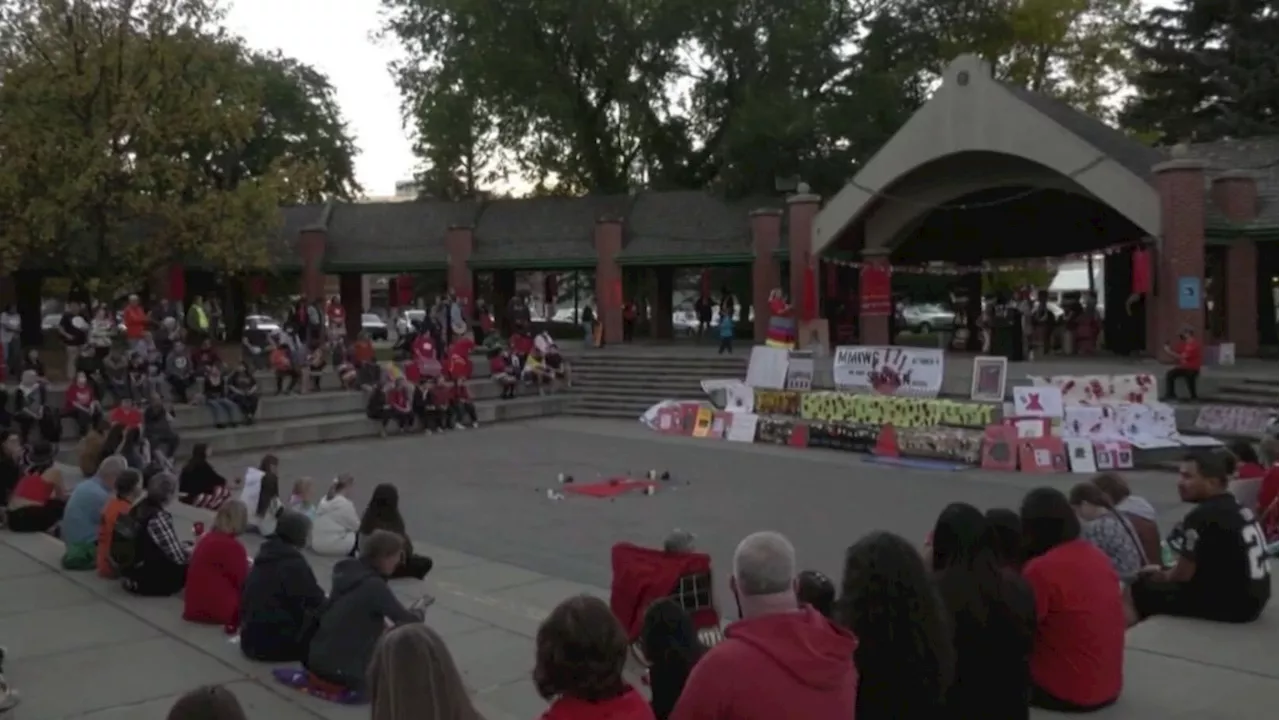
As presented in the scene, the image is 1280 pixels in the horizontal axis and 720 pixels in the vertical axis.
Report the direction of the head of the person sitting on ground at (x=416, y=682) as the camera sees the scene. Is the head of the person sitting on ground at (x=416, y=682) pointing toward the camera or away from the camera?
away from the camera

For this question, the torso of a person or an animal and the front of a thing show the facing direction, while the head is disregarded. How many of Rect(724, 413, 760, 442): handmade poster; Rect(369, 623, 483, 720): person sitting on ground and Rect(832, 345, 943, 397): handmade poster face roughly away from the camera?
1

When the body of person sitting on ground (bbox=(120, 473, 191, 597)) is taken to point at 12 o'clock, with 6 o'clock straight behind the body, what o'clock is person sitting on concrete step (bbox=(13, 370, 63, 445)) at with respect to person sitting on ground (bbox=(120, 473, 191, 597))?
person sitting on concrete step (bbox=(13, 370, 63, 445)) is roughly at 10 o'clock from person sitting on ground (bbox=(120, 473, 191, 597)).

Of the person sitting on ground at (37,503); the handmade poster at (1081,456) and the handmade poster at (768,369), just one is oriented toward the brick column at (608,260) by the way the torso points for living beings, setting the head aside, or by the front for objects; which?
the person sitting on ground

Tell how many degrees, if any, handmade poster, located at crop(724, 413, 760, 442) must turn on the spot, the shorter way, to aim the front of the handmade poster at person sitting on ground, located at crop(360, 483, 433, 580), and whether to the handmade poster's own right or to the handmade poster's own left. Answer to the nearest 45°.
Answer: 0° — it already faces them

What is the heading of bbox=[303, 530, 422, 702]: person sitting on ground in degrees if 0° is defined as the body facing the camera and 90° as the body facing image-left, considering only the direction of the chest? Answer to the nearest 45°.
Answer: approximately 225°

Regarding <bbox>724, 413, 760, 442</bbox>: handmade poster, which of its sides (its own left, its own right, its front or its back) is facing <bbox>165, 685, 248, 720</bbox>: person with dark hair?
front

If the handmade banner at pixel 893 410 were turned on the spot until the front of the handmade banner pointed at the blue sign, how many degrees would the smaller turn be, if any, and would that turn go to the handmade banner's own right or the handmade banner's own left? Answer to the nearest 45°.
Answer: approximately 135° to the handmade banner's own left

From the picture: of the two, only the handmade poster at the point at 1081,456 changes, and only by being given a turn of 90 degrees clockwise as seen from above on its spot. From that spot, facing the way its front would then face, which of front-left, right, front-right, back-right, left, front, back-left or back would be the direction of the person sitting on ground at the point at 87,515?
front-left

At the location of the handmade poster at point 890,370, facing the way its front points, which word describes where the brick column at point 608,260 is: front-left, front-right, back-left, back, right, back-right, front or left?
back-right

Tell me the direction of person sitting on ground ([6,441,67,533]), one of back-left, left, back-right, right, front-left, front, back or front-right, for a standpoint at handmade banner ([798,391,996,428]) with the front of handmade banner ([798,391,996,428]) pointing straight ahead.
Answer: front-right

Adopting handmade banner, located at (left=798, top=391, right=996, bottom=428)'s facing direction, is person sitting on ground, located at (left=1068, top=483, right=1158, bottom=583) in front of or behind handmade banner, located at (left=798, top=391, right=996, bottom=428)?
in front

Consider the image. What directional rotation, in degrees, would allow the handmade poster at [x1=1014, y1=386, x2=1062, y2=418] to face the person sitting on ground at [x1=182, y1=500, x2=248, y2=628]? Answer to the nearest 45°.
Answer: approximately 45° to its right

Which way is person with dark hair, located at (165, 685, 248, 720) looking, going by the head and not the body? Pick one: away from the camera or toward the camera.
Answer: away from the camera

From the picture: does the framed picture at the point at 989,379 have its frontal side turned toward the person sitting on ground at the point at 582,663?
yes

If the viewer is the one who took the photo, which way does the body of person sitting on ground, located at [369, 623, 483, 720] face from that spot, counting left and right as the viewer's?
facing away from the viewer

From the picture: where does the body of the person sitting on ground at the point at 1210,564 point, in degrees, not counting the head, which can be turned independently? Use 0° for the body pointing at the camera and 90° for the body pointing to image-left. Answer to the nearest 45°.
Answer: approximately 90°
